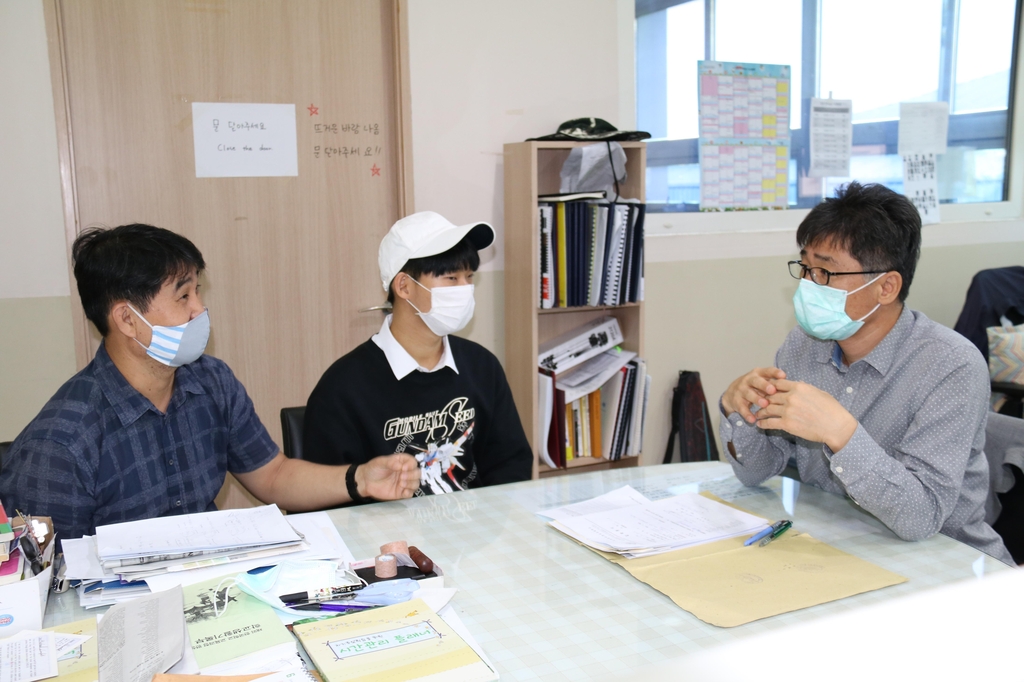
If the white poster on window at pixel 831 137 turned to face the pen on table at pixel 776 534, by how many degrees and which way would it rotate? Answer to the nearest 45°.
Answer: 0° — it already faces it

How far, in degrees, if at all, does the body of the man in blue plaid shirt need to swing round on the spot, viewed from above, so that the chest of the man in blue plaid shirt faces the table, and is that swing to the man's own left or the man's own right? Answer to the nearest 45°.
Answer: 0° — they already face it

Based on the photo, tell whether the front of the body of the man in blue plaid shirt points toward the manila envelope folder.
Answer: yes

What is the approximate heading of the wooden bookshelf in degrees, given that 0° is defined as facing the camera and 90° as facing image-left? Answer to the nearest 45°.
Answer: approximately 315°

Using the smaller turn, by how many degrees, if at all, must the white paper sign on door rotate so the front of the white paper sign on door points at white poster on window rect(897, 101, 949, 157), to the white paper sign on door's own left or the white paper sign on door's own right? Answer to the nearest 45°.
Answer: approximately 90° to the white paper sign on door's own left

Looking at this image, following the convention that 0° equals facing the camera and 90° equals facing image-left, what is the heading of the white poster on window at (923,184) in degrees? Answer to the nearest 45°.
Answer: approximately 0°

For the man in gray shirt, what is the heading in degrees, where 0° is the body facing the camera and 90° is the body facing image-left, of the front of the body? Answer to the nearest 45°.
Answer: approximately 45°

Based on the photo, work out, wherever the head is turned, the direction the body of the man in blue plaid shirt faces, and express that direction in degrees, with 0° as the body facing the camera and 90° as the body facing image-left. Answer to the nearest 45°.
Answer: approximately 315°

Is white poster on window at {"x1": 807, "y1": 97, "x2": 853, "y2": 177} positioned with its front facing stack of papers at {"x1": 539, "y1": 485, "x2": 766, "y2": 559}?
yes

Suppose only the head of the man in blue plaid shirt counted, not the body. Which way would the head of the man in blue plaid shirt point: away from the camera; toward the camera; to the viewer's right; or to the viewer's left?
to the viewer's right

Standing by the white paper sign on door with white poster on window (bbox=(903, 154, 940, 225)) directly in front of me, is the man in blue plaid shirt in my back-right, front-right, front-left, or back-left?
back-right
